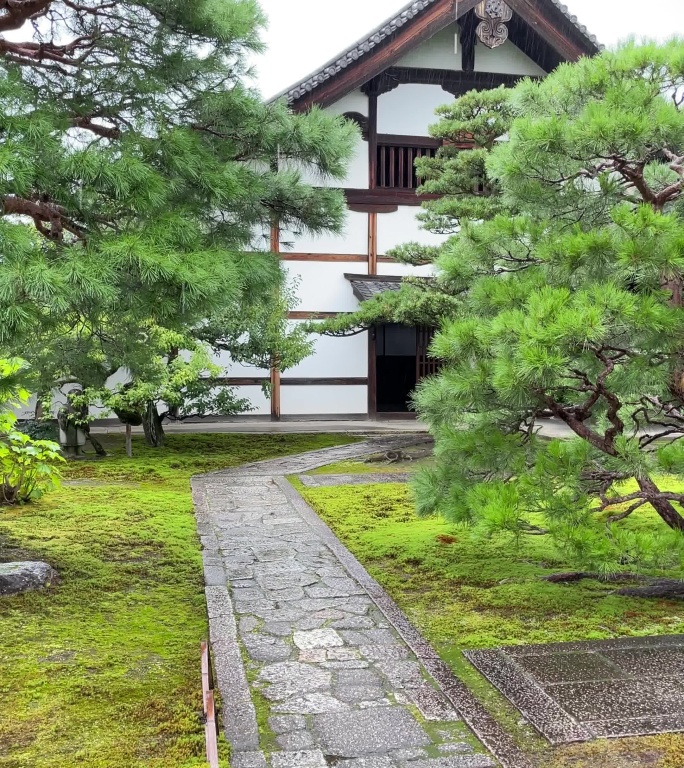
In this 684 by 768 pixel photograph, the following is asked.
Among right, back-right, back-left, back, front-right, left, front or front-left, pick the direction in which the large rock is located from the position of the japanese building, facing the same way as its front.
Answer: front

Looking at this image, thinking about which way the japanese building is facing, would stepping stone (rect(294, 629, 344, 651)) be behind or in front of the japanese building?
in front

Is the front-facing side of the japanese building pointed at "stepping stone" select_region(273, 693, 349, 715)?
yes

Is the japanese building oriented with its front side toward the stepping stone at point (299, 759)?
yes

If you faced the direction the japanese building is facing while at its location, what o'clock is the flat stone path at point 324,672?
The flat stone path is roughly at 12 o'clock from the japanese building.

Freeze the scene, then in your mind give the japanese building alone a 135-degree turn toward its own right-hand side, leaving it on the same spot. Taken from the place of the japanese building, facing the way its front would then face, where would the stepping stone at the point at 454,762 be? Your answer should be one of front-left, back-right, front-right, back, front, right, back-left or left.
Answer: back-left

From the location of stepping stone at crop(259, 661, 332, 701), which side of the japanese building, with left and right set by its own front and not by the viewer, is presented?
front

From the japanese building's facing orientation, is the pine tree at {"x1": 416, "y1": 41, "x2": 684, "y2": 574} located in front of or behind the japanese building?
in front

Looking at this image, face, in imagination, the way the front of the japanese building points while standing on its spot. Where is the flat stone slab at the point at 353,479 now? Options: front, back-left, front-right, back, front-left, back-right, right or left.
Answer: front

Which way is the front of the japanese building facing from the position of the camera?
facing the viewer

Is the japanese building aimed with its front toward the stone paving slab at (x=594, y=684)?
yes

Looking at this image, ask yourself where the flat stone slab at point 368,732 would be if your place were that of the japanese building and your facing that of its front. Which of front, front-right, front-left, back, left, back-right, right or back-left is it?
front

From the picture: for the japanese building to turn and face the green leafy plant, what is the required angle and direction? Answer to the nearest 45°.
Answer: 0° — it already faces it

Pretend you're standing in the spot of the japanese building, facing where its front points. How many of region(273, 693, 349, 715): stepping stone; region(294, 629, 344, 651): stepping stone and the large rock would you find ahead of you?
3

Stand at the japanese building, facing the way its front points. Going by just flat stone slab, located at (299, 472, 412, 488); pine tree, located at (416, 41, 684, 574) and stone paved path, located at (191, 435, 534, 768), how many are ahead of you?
3
